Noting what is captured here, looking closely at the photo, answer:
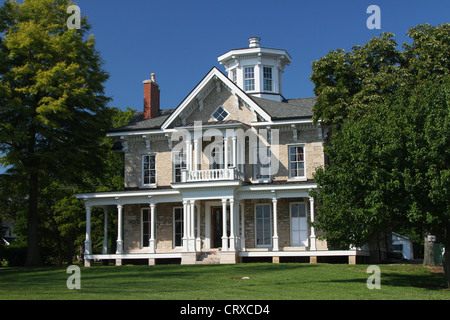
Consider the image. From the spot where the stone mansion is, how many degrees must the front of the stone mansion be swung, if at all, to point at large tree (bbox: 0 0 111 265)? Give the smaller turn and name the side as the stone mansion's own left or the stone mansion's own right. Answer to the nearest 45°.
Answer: approximately 90° to the stone mansion's own right

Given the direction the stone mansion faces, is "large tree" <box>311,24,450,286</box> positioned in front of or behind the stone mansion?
in front

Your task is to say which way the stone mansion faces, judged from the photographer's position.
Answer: facing the viewer

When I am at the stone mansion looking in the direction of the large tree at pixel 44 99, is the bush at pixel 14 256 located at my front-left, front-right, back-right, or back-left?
front-right

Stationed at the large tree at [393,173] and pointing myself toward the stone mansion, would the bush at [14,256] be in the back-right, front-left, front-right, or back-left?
front-left

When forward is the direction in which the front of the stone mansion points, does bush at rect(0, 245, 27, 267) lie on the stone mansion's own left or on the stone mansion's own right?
on the stone mansion's own right
